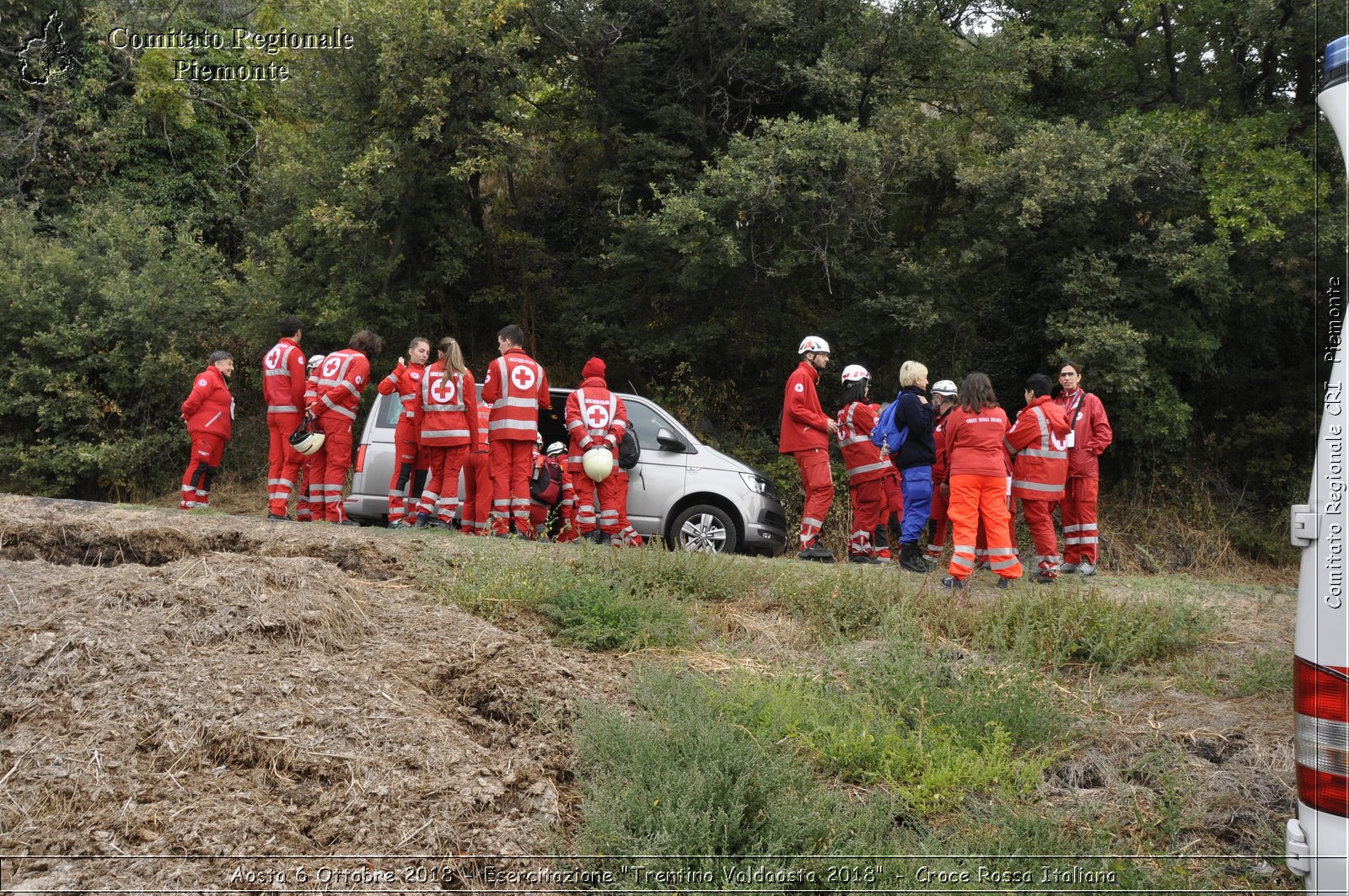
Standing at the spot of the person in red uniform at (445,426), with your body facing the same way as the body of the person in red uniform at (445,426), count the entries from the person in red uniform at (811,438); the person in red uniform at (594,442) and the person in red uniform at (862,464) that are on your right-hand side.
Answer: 3

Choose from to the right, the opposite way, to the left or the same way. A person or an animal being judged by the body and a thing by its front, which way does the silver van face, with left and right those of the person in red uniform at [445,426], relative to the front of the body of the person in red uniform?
to the right

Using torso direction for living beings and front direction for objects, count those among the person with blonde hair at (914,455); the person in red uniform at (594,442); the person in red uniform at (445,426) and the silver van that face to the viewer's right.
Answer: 2

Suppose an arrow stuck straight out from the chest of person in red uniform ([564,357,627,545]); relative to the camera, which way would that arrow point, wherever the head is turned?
away from the camera

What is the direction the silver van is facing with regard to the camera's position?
facing to the right of the viewer

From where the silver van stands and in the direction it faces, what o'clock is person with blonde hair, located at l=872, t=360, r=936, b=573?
The person with blonde hair is roughly at 1 o'clock from the silver van.

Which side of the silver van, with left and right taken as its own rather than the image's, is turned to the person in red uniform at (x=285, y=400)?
back

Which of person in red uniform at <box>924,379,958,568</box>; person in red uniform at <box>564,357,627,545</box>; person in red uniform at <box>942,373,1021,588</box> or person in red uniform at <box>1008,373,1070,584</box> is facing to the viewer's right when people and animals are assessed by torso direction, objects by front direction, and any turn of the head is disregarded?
person in red uniform at <box>924,379,958,568</box>

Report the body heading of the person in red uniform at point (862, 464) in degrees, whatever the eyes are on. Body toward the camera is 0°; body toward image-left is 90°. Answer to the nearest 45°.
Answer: approximately 225°

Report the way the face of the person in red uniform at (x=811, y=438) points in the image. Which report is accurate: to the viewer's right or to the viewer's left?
to the viewer's right

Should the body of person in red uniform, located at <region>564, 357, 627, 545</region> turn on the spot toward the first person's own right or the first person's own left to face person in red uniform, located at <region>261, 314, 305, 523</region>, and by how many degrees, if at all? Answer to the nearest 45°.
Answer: approximately 90° to the first person's own left

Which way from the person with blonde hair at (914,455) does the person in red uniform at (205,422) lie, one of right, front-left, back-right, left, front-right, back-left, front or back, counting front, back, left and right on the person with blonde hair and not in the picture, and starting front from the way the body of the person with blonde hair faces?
back

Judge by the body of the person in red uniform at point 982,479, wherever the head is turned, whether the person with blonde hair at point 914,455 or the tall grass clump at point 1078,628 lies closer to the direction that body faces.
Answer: the person with blonde hair

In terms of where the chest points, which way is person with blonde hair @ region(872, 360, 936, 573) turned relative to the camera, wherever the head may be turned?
to the viewer's right

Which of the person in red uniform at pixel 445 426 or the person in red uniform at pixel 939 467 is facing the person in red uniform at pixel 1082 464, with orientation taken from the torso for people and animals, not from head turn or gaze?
the person in red uniform at pixel 939 467
